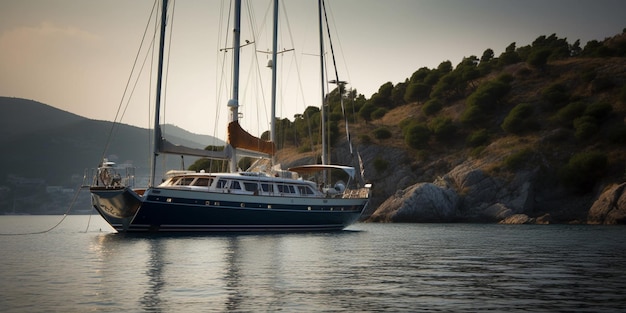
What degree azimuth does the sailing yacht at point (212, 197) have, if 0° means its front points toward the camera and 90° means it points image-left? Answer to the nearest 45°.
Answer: approximately 45°
